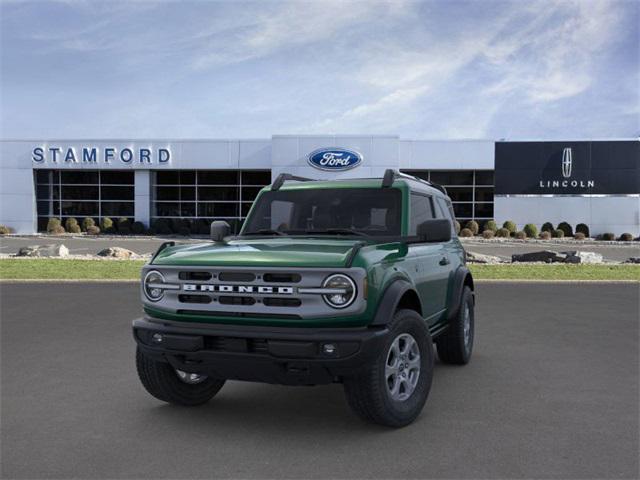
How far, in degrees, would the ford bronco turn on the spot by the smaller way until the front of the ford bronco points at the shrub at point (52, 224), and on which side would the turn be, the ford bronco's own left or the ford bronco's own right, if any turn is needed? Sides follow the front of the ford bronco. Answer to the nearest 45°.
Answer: approximately 90° to the ford bronco's own right

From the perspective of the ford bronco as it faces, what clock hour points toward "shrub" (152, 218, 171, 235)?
The shrub is roughly at 4 o'clock from the ford bronco.

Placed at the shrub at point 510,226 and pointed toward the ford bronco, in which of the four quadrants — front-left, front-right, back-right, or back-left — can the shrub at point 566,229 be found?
back-left

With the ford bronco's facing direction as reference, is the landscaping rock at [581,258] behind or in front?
behind

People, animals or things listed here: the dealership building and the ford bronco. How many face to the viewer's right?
0

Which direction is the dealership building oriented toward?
toward the camera

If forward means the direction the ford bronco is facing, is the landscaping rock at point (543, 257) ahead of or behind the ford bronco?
behind

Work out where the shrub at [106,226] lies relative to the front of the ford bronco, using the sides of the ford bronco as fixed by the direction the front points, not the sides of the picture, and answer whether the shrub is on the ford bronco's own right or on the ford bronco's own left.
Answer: on the ford bronco's own right

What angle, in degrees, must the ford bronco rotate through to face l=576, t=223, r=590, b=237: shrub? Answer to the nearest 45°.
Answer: approximately 180°

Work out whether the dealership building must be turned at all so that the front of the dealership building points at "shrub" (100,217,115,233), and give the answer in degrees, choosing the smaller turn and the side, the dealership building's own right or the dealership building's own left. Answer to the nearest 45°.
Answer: approximately 90° to the dealership building's own right

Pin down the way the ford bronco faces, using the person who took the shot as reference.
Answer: facing the viewer and to the left of the viewer
